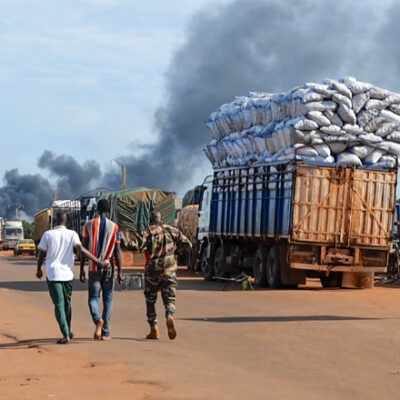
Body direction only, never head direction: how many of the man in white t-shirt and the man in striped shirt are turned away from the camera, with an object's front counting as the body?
2

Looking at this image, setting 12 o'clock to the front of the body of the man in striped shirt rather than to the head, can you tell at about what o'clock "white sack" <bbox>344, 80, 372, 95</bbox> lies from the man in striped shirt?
The white sack is roughly at 1 o'clock from the man in striped shirt.

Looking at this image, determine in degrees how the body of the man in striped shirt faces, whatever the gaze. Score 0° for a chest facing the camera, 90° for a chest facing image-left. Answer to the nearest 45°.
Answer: approximately 180°

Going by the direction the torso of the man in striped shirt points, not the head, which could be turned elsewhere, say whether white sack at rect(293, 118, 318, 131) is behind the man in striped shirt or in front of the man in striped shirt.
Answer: in front

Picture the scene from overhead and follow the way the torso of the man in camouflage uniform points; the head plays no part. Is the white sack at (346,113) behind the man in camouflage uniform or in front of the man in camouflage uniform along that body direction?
in front

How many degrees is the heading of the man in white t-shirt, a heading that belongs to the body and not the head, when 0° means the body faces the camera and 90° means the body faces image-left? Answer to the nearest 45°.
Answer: approximately 180°

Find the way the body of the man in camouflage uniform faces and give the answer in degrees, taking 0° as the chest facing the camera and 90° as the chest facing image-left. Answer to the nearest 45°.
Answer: approximately 180°

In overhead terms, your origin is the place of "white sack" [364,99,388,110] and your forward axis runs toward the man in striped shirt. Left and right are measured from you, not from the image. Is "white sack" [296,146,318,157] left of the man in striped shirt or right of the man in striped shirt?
right

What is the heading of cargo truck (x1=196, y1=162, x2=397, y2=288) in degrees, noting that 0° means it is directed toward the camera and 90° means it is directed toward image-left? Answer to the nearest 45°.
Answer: approximately 135°

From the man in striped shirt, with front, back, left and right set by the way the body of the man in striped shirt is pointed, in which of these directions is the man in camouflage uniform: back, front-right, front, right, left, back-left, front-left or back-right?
right
